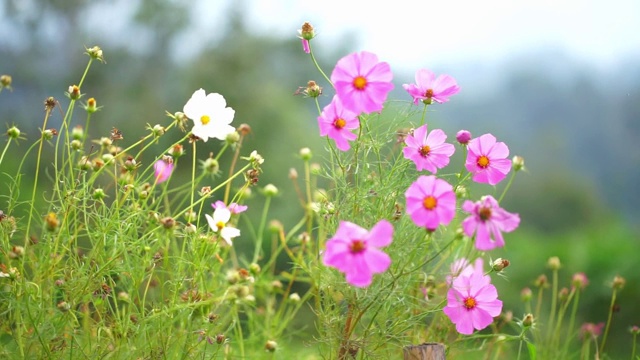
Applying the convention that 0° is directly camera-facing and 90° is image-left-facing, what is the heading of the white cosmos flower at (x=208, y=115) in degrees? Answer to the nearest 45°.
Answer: approximately 0°
